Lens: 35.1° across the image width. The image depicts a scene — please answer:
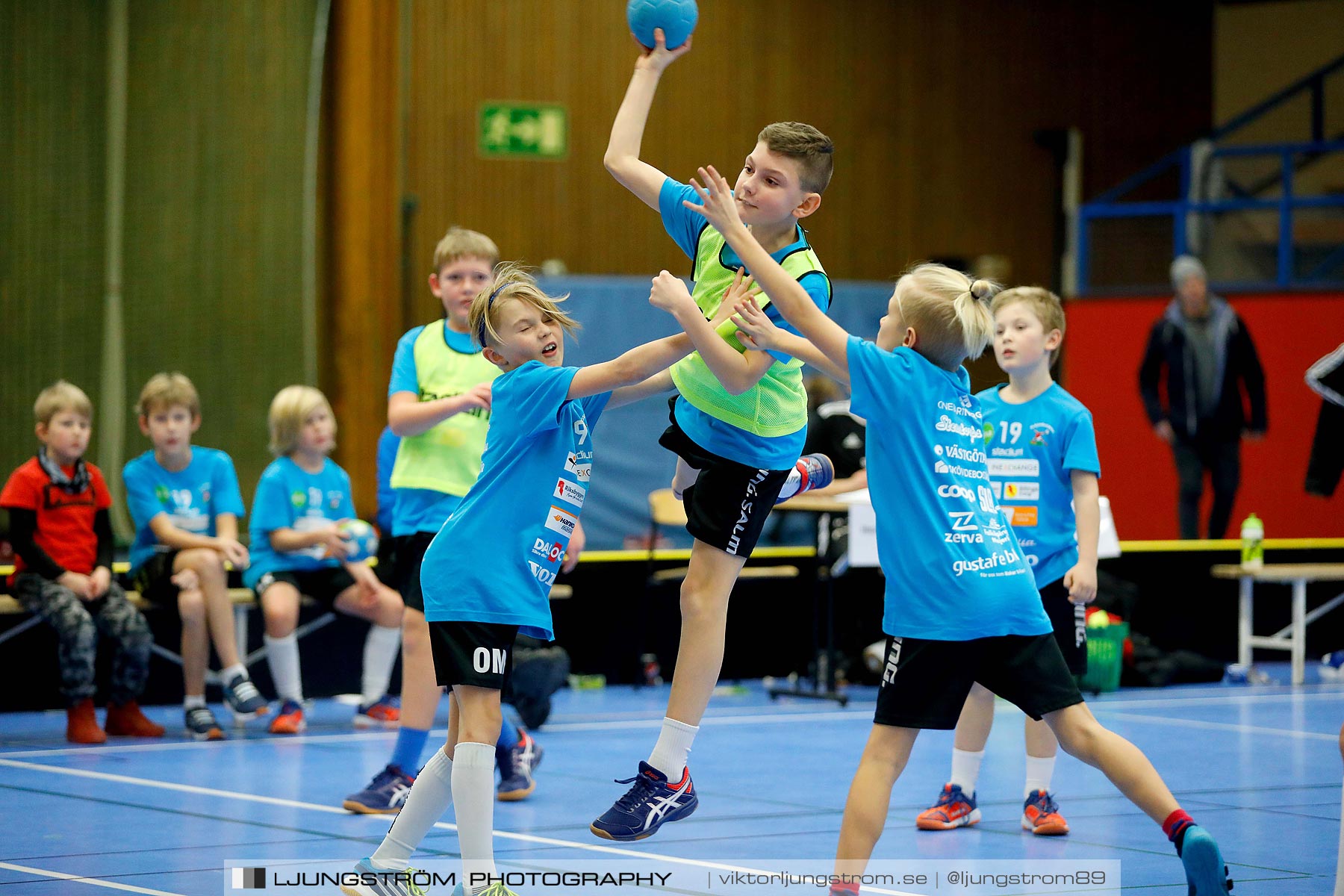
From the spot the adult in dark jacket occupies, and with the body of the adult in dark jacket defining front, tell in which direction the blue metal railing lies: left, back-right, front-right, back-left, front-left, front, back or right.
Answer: back

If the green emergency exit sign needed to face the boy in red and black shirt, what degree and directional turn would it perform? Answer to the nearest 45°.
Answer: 0° — it already faces them

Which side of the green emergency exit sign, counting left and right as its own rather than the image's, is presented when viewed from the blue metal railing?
left

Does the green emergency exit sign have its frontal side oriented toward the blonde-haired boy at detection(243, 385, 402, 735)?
yes

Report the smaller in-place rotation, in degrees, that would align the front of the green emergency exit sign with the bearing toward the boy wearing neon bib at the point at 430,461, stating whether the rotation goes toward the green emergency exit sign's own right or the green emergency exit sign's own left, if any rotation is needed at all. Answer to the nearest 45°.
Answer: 0° — it already faces them

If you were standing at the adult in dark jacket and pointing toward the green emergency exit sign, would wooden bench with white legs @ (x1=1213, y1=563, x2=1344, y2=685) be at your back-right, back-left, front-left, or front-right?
back-left

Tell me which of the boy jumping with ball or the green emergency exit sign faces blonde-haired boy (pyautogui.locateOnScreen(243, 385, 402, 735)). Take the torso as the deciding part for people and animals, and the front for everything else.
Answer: the green emergency exit sign

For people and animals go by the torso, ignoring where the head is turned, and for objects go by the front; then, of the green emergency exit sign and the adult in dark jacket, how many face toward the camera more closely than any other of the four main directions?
2

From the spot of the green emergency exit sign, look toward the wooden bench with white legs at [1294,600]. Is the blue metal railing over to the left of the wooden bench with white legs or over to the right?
left

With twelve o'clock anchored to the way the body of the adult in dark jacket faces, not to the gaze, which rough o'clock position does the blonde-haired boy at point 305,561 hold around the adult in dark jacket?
The blonde-haired boy is roughly at 1 o'clock from the adult in dark jacket.
